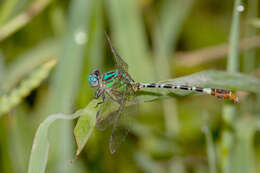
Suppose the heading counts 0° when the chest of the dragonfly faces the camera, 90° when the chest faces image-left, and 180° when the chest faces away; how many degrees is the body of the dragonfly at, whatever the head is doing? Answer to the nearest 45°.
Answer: approximately 90°

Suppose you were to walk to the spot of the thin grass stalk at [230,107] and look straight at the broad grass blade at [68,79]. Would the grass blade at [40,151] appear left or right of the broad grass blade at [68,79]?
left

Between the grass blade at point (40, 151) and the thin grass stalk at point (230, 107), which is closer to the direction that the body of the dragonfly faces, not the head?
the grass blade

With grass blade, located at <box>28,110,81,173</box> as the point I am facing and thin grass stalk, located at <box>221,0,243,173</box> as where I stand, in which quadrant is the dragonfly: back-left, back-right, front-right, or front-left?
front-right

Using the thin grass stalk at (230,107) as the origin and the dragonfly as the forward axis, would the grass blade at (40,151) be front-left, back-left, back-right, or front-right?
front-left

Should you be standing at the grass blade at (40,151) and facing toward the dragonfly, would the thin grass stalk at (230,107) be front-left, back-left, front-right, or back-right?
front-right

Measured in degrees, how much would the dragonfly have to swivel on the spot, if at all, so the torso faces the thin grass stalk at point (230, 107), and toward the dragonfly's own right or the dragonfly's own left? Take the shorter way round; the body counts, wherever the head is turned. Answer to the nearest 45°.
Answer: approximately 180°

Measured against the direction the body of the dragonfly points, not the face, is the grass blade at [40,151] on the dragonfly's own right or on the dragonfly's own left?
on the dragonfly's own left
